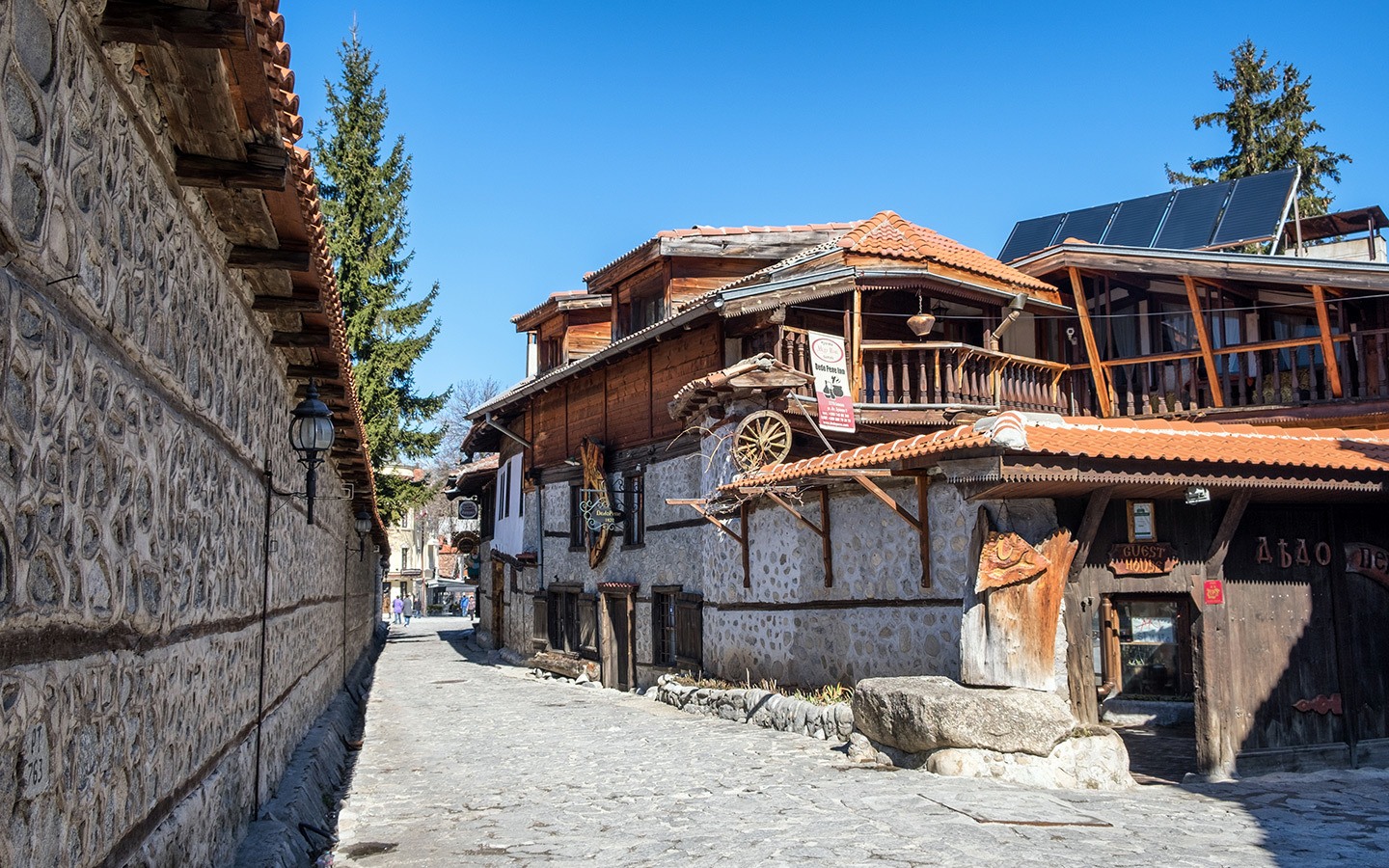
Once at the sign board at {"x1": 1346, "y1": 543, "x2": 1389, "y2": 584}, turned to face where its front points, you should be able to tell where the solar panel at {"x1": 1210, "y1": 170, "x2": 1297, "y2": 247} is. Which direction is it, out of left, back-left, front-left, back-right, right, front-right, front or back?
back-right

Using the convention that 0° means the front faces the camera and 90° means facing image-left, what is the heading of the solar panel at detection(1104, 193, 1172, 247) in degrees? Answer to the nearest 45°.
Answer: approximately 45°

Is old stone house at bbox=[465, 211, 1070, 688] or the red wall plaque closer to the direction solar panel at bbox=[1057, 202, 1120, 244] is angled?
the old stone house

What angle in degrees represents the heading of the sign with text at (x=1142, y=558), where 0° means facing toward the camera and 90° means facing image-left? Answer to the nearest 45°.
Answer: approximately 0°

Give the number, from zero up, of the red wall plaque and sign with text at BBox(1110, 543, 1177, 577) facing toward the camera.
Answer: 2

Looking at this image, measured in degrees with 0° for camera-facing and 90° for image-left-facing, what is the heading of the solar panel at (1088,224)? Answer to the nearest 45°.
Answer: approximately 45°

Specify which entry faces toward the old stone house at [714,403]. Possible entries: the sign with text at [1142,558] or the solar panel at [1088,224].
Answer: the solar panel

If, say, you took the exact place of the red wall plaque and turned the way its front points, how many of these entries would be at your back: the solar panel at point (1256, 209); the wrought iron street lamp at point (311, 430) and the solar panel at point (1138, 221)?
2

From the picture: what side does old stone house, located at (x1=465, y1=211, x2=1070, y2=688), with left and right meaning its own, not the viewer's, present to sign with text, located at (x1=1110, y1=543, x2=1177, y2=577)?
left

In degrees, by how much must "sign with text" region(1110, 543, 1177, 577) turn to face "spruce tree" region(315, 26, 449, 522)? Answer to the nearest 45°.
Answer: approximately 135° to its right

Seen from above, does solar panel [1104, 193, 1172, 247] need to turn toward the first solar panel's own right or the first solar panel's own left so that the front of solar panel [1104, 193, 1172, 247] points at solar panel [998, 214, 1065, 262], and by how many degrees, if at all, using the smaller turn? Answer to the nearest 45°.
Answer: approximately 90° to the first solar panel's own right

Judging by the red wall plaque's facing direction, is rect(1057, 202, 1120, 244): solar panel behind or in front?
behind

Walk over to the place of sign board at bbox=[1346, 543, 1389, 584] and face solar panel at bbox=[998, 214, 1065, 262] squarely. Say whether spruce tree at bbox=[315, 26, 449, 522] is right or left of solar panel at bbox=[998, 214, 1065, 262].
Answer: left

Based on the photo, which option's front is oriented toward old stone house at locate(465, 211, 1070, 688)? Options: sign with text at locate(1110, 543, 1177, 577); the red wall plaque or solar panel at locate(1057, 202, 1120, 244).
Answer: the solar panel
